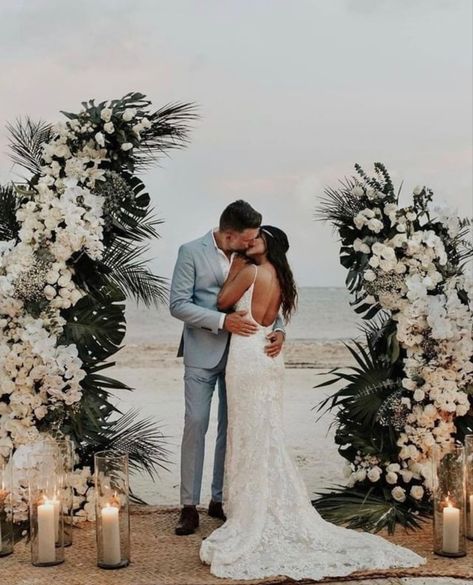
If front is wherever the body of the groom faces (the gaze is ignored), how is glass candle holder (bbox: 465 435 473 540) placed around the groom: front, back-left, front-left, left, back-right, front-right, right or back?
front-left

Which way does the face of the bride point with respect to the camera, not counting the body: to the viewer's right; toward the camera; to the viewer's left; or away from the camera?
to the viewer's left

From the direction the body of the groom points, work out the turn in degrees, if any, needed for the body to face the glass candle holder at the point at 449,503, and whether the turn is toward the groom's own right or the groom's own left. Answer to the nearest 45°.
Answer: approximately 45° to the groom's own left

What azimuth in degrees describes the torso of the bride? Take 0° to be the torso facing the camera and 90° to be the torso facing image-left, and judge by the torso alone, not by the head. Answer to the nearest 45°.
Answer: approximately 135°

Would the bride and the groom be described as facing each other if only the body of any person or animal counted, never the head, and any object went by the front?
yes

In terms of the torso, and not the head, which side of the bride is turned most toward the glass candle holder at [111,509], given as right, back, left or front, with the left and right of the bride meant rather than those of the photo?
left

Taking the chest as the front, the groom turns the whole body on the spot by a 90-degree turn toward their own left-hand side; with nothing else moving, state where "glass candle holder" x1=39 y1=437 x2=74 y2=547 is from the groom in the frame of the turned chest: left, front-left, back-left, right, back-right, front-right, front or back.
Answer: back-left

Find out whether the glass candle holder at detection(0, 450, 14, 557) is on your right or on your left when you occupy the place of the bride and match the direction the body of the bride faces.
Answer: on your left

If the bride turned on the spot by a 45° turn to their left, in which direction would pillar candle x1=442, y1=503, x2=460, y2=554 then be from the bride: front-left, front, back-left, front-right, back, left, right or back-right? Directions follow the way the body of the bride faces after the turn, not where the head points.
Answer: back

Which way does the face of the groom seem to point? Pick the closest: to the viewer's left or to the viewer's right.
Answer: to the viewer's right

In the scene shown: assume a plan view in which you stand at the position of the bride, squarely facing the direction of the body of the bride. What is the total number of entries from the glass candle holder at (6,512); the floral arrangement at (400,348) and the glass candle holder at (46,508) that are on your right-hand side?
1

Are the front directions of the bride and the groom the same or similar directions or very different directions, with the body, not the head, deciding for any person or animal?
very different directions

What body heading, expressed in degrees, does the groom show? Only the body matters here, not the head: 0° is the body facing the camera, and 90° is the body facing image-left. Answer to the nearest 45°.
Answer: approximately 315°

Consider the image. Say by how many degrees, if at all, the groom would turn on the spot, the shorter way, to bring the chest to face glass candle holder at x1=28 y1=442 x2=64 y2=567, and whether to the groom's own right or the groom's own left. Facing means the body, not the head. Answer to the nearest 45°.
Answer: approximately 90° to the groom's own right
